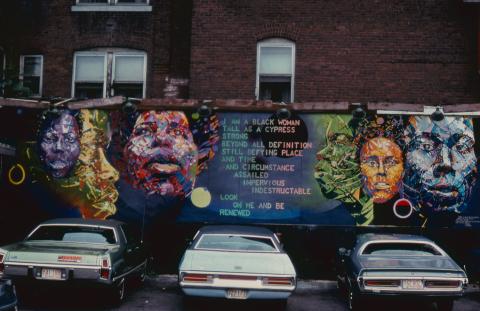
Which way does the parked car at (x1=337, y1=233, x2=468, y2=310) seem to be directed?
away from the camera

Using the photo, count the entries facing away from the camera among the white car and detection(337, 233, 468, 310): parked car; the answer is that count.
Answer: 2

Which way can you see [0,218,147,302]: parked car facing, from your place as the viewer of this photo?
facing away from the viewer and to the right of the viewer

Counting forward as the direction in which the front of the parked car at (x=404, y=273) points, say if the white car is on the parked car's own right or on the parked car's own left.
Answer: on the parked car's own left

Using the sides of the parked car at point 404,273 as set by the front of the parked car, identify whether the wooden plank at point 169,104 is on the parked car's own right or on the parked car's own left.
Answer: on the parked car's own left

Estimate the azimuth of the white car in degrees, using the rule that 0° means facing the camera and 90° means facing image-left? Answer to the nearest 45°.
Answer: approximately 180°

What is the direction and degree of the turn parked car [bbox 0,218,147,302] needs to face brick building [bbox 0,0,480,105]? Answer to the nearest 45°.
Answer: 0° — it already faces it

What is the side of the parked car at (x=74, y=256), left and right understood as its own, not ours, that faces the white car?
right

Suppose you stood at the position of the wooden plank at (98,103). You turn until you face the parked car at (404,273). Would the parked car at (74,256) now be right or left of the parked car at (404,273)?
right

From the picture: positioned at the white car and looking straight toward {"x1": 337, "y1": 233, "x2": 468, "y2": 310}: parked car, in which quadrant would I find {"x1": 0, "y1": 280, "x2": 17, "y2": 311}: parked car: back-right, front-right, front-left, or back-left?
back-right

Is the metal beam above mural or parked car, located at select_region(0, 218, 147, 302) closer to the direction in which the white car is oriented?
the metal beam above mural
